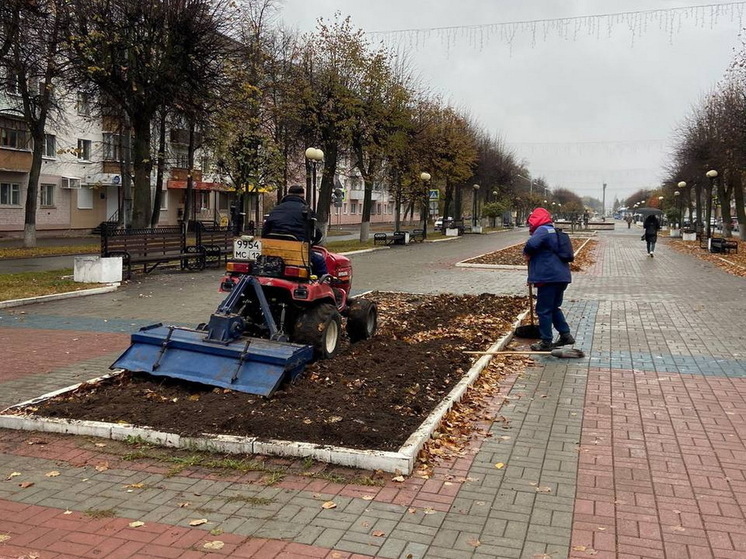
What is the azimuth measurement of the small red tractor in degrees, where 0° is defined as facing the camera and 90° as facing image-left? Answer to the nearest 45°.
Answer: approximately 225°

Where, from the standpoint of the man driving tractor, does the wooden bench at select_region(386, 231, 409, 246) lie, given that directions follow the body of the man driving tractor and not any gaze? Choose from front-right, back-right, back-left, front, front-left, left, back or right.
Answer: front-left

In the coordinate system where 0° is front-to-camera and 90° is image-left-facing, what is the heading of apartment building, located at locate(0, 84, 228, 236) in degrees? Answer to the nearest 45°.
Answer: approximately 315°

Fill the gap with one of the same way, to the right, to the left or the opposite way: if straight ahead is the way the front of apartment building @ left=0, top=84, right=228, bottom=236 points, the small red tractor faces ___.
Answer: to the left

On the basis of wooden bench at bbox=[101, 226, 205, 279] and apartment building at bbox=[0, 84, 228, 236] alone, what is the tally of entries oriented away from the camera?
0

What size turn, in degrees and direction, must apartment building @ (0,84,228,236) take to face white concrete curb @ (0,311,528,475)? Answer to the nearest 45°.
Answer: approximately 45° to its right

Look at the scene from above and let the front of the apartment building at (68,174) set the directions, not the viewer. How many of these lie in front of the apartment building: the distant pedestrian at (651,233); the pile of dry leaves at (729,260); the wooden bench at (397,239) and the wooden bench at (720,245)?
4

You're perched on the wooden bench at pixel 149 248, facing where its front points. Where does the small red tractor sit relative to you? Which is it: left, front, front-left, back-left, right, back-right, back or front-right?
front-right

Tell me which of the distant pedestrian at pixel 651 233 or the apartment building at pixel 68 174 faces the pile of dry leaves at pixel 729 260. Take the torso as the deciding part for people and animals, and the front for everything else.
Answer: the apartment building

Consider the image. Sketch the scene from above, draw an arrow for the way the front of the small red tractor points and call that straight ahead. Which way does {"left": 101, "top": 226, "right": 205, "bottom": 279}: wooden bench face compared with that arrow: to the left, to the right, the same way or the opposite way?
to the right

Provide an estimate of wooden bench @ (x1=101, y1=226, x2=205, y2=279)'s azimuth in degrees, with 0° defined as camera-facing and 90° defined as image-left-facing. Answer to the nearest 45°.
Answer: approximately 315°

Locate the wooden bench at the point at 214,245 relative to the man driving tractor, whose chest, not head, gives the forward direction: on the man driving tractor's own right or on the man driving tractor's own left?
on the man driving tractor's own left
